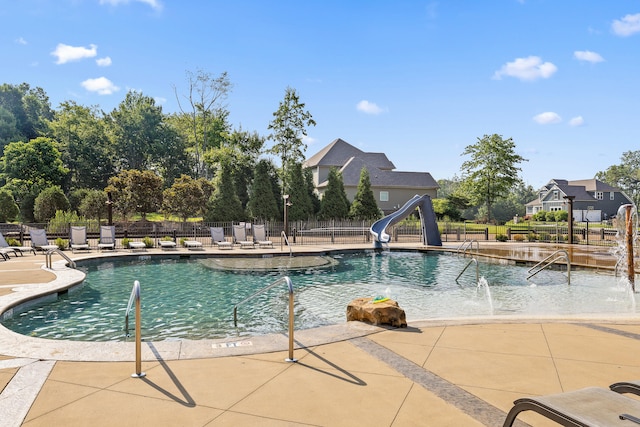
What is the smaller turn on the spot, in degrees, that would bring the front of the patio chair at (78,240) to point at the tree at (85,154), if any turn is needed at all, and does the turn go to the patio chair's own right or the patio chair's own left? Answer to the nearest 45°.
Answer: approximately 180°

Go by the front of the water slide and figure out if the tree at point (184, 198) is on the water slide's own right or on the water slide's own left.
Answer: on the water slide's own right

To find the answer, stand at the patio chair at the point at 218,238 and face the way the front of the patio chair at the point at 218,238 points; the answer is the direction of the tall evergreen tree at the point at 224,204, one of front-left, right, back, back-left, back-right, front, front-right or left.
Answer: back-left

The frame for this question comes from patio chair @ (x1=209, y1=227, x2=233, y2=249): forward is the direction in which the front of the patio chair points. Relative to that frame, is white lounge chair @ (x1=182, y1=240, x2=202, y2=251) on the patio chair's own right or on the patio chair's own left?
on the patio chair's own right

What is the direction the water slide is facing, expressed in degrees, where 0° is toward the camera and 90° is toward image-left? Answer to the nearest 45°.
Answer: approximately 45°

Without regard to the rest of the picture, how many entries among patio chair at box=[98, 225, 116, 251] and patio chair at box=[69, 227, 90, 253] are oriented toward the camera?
2

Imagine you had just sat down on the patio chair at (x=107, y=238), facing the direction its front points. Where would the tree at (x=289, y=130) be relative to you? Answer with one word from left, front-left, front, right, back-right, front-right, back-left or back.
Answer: back-left

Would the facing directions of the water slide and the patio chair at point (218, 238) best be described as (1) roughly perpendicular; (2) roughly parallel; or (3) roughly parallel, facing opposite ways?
roughly perpendicular

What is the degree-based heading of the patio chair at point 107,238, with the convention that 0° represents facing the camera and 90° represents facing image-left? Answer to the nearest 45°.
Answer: approximately 0°

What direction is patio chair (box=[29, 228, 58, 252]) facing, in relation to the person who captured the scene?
facing the viewer and to the right of the viewer

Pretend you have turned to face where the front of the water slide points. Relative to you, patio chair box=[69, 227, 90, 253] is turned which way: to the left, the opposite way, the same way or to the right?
to the left

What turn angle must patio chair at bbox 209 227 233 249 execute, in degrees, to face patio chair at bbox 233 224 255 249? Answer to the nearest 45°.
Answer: approximately 45° to its left

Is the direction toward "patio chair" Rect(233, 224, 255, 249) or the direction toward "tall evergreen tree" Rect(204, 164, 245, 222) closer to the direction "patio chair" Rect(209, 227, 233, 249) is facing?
the patio chair
